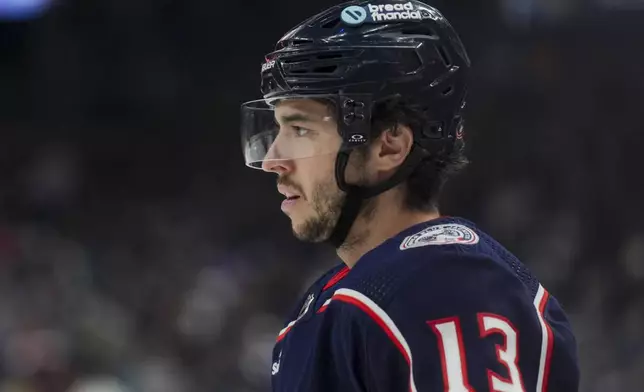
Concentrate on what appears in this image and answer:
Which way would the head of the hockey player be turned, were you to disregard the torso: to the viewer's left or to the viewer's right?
to the viewer's left

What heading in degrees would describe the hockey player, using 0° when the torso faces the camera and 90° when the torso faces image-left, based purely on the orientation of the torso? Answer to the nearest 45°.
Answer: approximately 90°
